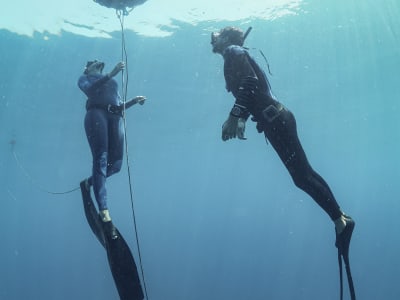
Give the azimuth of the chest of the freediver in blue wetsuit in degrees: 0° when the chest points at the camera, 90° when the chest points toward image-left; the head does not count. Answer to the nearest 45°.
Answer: approximately 315°
